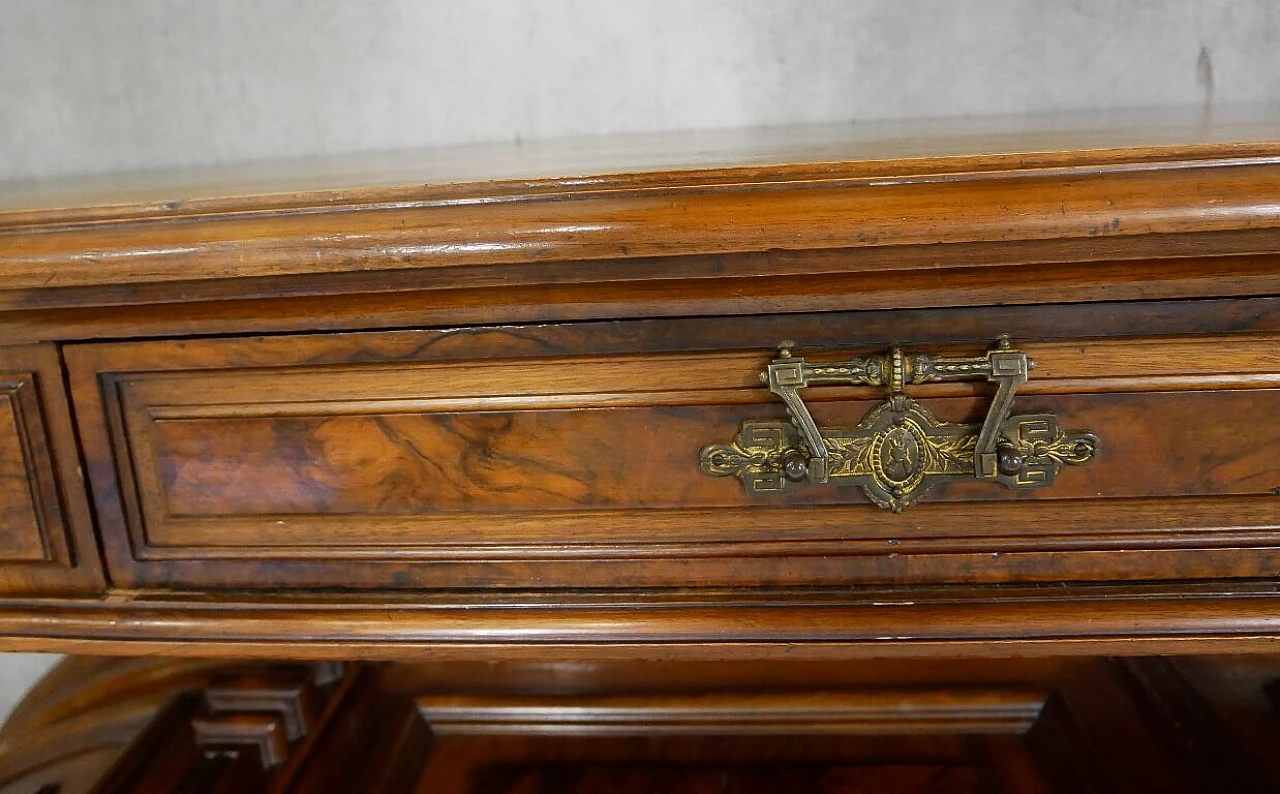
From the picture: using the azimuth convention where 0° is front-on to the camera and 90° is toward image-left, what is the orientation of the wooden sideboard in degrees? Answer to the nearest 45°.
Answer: approximately 0°
